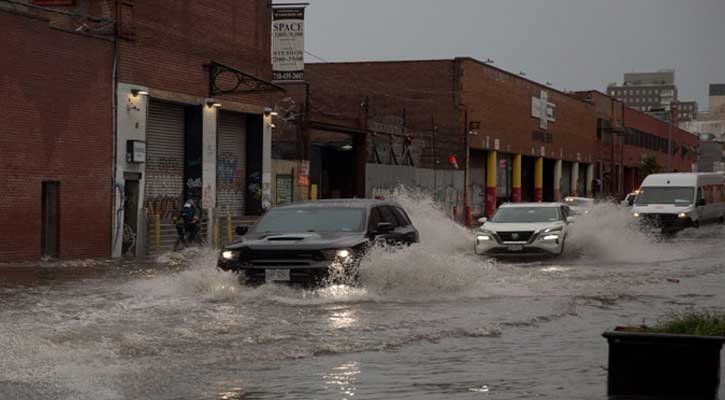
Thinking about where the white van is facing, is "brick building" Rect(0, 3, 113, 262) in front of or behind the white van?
in front

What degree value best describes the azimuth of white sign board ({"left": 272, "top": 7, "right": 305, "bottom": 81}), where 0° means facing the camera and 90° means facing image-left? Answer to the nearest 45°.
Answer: approximately 0°

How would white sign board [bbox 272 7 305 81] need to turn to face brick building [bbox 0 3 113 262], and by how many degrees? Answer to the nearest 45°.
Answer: approximately 45° to its right

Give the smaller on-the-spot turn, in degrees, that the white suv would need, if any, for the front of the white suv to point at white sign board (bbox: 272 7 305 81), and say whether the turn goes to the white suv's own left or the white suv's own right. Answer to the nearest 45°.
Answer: approximately 135° to the white suv's own right

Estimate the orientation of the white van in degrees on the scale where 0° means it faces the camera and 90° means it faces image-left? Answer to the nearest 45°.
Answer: approximately 45°

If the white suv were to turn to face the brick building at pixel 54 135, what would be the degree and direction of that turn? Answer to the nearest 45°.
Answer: approximately 90° to its right

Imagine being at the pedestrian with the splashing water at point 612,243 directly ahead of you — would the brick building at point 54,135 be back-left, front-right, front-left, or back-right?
back-right

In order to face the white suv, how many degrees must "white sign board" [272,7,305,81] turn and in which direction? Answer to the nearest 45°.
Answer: approximately 45° to its left

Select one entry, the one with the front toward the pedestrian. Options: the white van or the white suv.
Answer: the white van

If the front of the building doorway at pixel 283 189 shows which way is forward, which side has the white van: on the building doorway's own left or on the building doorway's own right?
on the building doorway's own left
